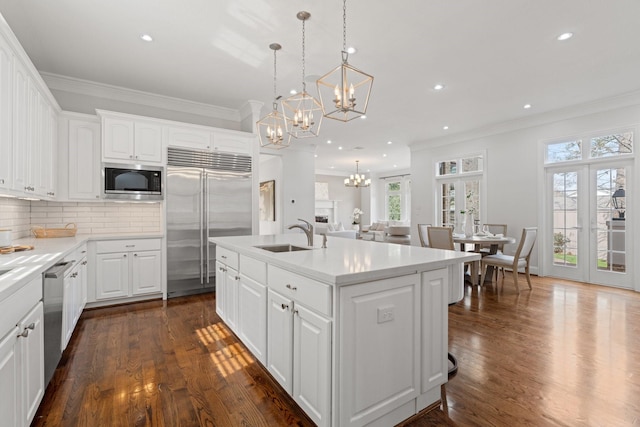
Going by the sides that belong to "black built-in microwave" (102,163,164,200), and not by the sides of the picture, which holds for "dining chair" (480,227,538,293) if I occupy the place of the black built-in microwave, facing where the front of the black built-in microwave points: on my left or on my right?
on my left

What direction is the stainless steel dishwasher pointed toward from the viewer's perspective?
to the viewer's right

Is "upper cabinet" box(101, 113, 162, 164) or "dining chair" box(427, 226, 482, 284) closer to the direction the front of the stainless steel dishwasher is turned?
the dining chair

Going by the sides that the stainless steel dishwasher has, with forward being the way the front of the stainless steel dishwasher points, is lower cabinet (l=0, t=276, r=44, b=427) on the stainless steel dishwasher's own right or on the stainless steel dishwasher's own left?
on the stainless steel dishwasher's own right

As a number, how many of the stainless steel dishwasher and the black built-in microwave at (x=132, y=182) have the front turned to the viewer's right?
1

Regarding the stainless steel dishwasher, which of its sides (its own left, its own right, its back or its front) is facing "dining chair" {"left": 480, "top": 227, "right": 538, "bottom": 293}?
front
